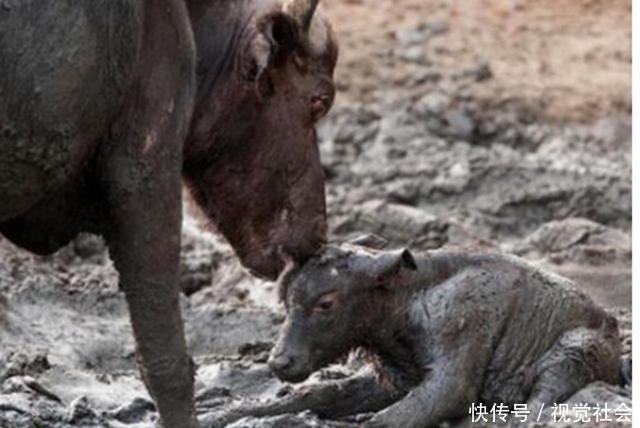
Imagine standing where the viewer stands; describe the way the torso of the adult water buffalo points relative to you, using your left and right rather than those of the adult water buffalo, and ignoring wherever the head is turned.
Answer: facing to the right of the viewer

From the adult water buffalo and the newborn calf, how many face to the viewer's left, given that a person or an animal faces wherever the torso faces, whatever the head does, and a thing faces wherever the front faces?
1

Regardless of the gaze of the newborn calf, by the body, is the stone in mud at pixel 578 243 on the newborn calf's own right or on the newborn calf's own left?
on the newborn calf's own right

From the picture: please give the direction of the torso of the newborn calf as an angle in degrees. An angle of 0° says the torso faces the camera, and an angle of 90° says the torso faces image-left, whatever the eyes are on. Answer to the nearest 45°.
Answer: approximately 90°

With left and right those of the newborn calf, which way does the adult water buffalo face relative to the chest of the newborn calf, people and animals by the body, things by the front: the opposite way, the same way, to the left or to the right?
the opposite way
